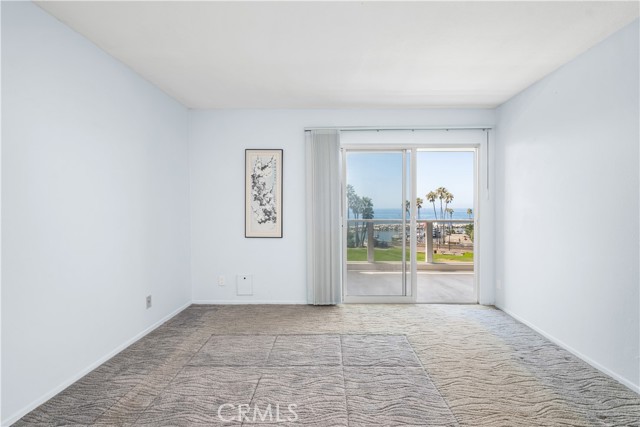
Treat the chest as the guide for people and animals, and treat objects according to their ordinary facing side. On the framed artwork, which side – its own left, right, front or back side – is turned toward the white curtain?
left

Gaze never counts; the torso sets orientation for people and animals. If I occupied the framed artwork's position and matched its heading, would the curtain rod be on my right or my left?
on my left

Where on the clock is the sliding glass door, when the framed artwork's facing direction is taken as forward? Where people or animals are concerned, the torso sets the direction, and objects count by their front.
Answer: The sliding glass door is roughly at 9 o'clock from the framed artwork.

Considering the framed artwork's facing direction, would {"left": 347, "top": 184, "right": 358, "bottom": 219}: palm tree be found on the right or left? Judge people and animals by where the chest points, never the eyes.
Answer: on its left

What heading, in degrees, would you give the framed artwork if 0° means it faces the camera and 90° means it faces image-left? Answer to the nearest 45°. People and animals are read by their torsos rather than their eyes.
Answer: approximately 0°
